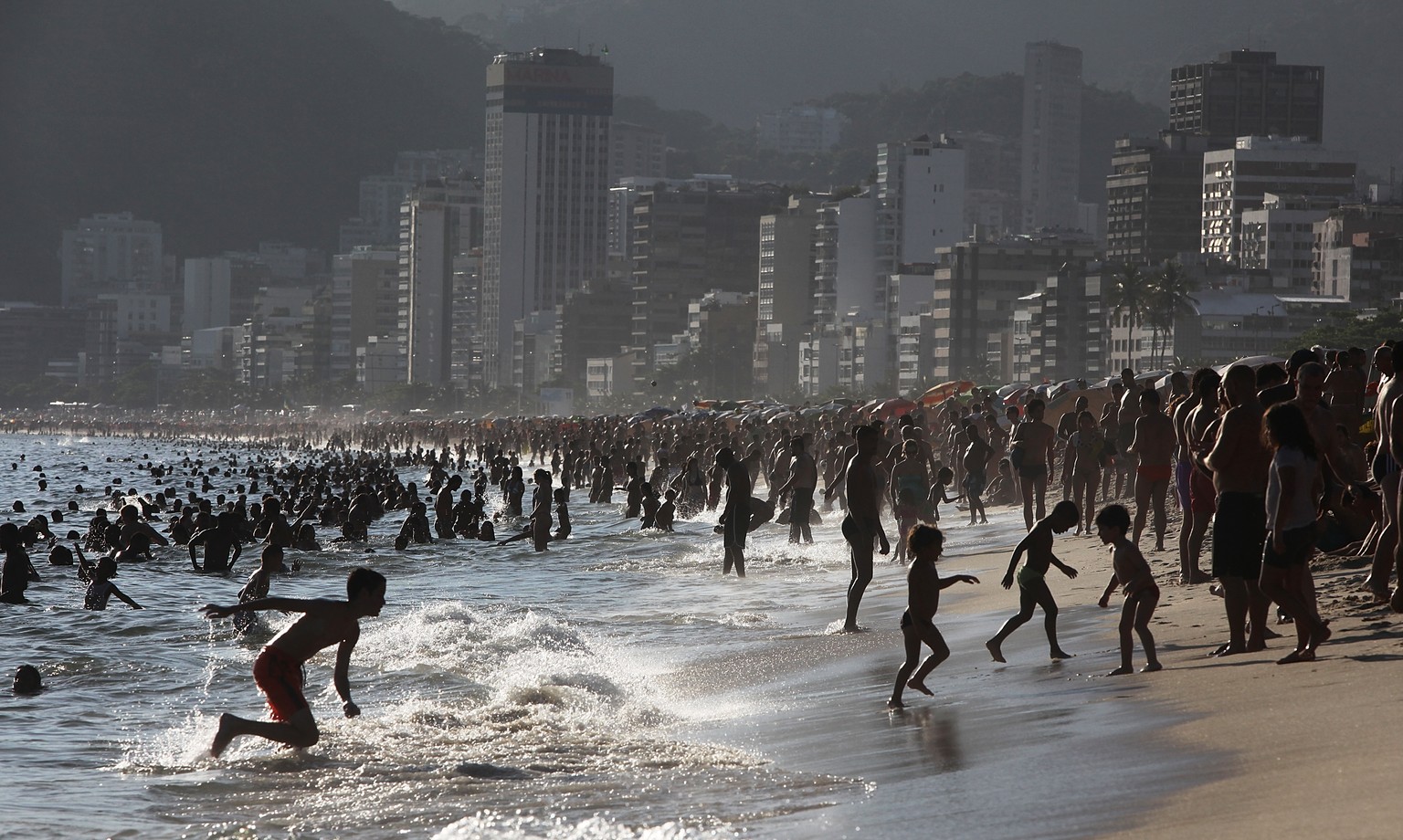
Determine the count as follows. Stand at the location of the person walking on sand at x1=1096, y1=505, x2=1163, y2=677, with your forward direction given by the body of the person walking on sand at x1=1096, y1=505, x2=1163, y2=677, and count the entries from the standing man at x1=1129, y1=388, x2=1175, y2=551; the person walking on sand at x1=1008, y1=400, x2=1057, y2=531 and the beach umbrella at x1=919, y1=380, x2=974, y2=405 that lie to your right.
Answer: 3

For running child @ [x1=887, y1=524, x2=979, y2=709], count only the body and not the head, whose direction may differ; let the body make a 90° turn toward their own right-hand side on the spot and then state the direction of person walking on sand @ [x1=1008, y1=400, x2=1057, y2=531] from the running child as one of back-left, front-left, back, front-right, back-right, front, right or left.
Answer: back

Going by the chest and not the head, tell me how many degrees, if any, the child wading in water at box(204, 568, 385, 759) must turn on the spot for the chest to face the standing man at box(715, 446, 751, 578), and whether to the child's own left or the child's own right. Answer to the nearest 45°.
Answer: approximately 45° to the child's own left

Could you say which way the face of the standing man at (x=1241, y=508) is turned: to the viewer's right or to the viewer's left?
to the viewer's left

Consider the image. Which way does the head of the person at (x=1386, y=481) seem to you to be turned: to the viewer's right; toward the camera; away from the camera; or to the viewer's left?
to the viewer's left

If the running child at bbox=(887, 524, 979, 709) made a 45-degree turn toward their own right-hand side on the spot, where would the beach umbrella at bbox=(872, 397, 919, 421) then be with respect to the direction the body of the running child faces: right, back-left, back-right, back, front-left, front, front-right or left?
back-left

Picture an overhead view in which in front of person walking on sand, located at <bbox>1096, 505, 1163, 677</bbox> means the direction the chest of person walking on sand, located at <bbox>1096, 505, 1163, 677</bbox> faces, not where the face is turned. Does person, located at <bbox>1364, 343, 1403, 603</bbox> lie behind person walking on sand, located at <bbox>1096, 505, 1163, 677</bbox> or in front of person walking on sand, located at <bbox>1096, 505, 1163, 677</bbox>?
behind
